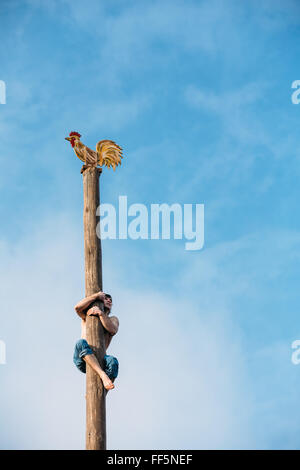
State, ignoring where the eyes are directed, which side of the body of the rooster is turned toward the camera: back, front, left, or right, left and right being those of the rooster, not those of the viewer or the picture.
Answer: left
